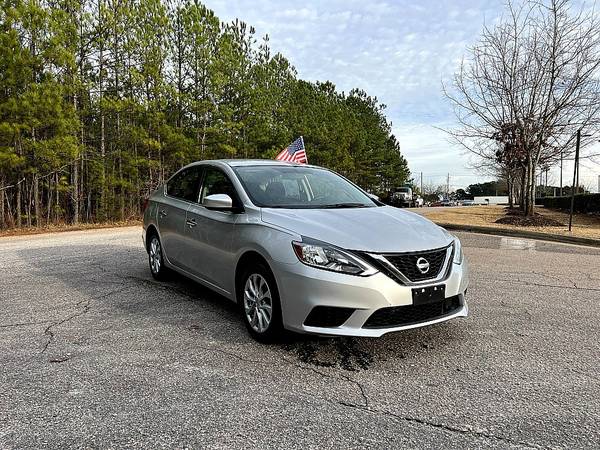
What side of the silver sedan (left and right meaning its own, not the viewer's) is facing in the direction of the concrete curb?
left

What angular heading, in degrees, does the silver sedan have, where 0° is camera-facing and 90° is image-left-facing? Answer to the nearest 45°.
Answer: approximately 315°

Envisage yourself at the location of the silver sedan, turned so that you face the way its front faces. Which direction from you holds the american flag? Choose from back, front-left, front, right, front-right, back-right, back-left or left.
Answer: back-left
